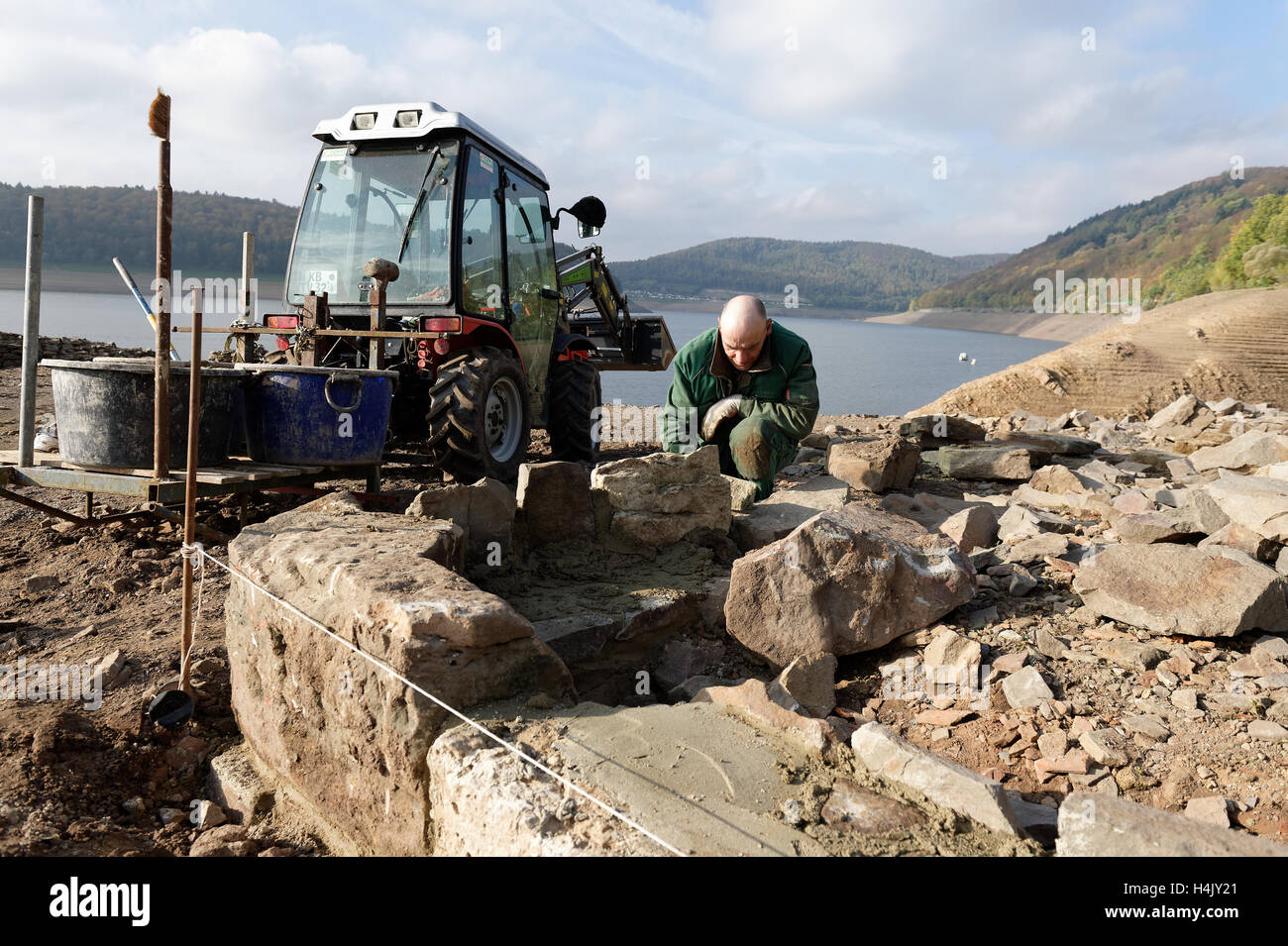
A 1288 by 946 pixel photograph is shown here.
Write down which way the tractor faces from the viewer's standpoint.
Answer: facing away from the viewer and to the right of the viewer

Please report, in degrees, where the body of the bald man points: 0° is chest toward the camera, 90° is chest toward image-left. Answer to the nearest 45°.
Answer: approximately 0°

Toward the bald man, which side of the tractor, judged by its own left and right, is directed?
right

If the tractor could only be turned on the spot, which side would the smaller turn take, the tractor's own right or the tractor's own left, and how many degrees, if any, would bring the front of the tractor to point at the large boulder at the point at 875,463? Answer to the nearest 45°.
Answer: approximately 45° to the tractor's own right

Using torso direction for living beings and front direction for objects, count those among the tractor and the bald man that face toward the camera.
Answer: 1

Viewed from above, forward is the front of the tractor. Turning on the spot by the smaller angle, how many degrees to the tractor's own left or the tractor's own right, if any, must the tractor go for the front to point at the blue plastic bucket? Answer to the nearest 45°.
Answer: approximately 135° to the tractor's own right
